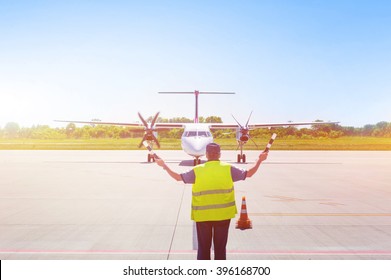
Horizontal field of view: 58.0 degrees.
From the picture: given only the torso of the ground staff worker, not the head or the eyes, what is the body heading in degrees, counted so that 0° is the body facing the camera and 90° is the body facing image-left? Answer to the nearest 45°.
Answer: approximately 180°
